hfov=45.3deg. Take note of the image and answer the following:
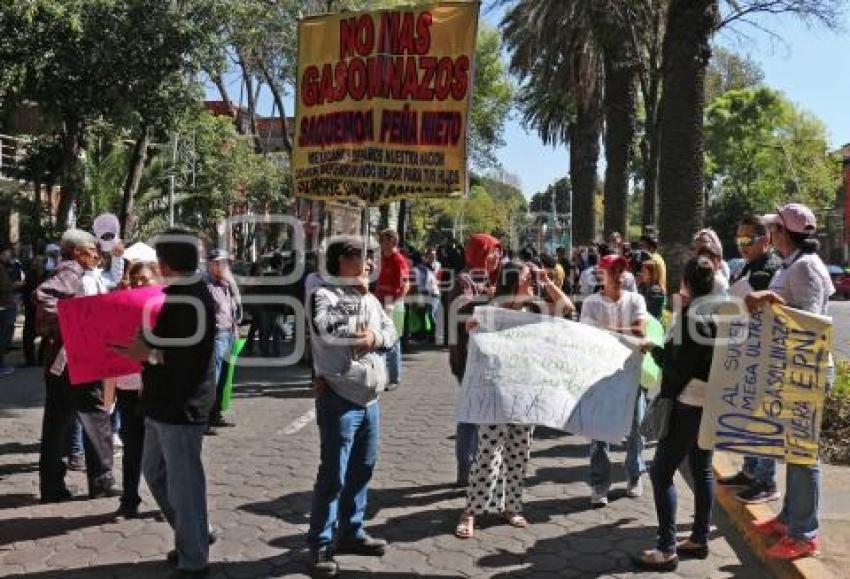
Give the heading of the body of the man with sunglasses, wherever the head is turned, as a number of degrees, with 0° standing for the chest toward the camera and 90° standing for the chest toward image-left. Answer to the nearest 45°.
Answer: approximately 45°

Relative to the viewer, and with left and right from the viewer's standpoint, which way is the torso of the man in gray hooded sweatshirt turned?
facing the viewer and to the right of the viewer

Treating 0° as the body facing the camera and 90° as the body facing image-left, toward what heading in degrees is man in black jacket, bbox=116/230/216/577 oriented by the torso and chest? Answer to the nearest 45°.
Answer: approximately 135°

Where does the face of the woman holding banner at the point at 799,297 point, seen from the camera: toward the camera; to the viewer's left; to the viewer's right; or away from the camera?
to the viewer's left

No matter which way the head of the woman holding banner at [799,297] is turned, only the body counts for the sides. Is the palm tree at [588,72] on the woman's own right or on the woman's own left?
on the woman's own right

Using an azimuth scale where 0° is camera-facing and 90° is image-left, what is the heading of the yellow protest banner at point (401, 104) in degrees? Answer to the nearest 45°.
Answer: approximately 0°

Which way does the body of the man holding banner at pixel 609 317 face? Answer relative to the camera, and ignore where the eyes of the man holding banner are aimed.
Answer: toward the camera

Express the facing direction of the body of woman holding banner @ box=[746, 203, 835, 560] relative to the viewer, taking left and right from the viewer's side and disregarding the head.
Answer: facing to the left of the viewer

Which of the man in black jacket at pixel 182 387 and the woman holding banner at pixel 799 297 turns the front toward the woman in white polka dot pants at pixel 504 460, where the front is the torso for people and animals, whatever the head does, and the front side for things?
the woman holding banner

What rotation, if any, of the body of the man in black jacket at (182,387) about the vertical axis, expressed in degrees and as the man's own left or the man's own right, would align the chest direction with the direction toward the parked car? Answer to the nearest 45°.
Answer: approximately 90° to the man's own right

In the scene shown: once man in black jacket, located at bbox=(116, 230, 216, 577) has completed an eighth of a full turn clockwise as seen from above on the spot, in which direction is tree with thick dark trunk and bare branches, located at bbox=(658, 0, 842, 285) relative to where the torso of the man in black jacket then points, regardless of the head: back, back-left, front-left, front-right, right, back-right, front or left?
front-right

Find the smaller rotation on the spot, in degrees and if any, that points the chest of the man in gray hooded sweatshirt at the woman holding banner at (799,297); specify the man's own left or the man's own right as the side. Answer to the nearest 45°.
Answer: approximately 45° to the man's own left

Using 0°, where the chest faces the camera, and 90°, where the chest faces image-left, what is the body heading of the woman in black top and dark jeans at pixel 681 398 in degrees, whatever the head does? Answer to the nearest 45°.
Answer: approximately 90°

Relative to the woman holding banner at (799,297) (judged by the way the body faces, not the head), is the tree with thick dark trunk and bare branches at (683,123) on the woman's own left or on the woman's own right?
on the woman's own right
